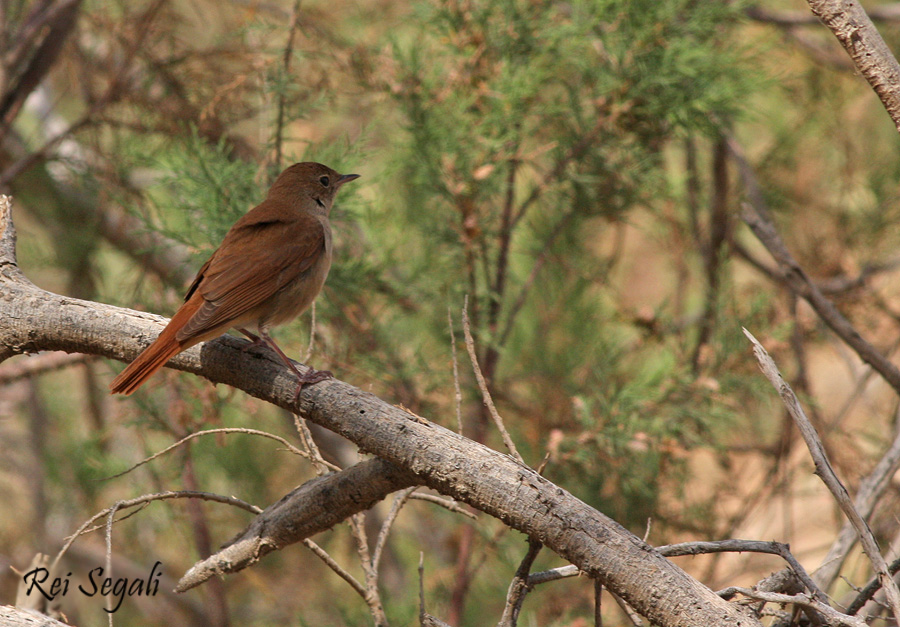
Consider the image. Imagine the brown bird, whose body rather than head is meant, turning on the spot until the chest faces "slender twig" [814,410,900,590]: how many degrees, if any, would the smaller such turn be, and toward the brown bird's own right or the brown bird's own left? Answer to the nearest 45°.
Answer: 0° — it already faces it

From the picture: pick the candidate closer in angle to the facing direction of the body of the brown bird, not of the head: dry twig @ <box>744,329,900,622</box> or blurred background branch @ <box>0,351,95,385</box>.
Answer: the dry twig

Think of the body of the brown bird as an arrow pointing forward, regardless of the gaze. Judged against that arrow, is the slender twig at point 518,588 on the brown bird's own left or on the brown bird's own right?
on the brown bird's own right

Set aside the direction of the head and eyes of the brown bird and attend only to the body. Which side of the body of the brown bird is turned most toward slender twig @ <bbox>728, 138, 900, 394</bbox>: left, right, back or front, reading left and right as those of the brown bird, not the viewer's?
front

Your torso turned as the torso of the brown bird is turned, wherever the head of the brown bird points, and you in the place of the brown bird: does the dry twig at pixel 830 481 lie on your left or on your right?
on your right

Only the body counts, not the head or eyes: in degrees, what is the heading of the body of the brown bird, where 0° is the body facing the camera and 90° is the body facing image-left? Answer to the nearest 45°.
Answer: approximately 270°
